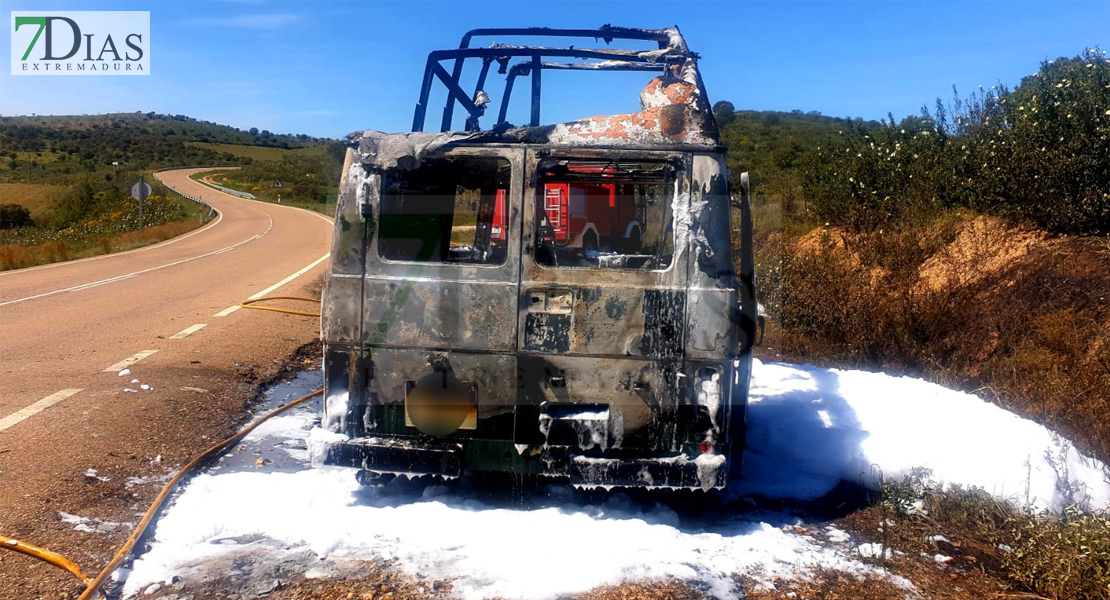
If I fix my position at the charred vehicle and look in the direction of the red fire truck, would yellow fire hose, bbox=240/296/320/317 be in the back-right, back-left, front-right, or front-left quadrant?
front-left

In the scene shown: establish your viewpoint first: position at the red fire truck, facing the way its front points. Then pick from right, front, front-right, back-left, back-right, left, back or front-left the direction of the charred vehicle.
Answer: back-right

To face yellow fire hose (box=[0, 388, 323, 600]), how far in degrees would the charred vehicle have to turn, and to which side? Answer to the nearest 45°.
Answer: approximately 90° to its left

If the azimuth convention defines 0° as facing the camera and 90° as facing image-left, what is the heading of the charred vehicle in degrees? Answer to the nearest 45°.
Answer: approximately 180°

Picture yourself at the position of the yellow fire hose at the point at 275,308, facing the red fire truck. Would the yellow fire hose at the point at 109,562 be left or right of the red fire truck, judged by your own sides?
right

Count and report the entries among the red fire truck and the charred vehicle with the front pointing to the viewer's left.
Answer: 0

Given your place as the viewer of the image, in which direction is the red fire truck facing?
facing away from the viewer and to the right of the viewer
